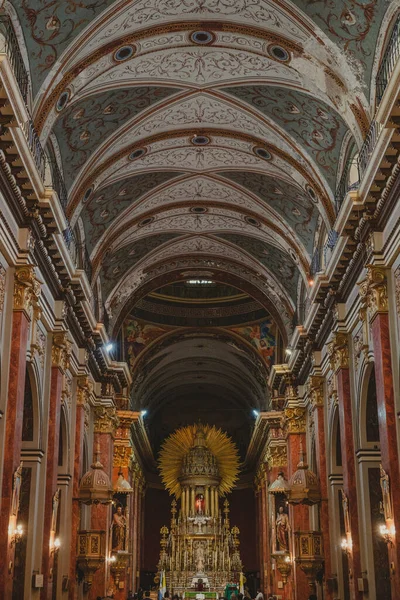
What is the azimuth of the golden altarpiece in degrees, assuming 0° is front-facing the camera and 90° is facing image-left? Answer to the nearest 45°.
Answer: approximately 0°

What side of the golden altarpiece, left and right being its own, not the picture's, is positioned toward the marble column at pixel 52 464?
front

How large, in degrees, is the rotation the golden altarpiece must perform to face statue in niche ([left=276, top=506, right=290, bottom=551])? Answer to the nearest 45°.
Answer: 0° — it already faces it

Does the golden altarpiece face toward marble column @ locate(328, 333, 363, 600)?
yes

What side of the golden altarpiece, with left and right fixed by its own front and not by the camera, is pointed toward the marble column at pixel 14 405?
front

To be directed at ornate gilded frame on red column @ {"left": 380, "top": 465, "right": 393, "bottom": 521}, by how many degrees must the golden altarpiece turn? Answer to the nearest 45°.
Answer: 0° — it already faces it

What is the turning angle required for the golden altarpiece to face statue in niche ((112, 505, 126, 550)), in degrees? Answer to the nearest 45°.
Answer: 0° — it already faces it
